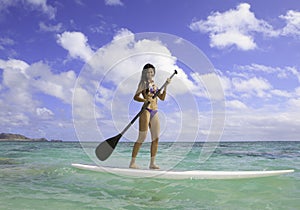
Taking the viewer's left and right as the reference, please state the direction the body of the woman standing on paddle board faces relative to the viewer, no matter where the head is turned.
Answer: facing the viewer and to the right of the viewer
